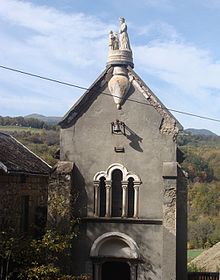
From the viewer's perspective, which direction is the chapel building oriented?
toward the camera

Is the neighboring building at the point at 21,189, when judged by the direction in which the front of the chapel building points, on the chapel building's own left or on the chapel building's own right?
on the chapel building's own right
